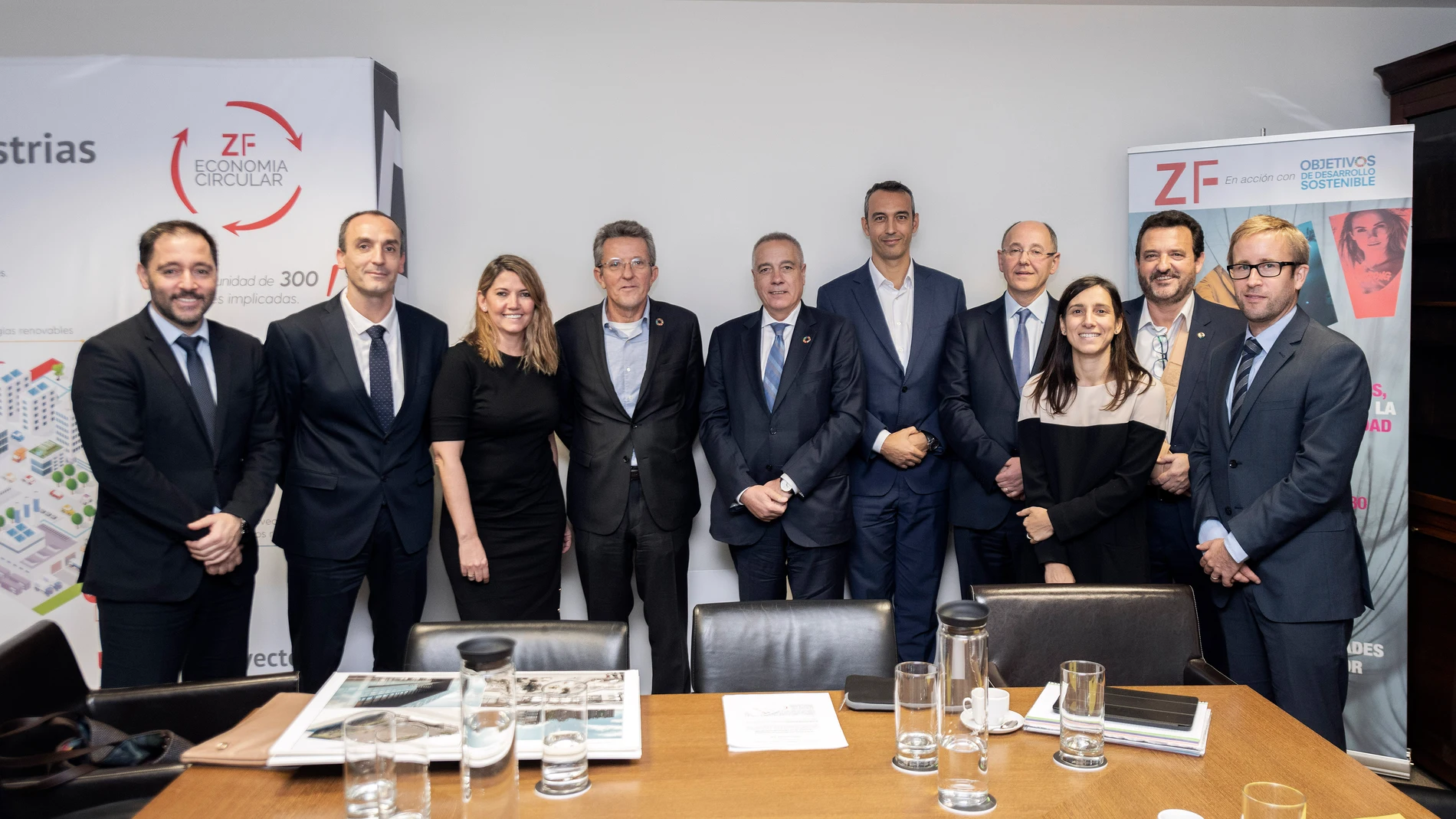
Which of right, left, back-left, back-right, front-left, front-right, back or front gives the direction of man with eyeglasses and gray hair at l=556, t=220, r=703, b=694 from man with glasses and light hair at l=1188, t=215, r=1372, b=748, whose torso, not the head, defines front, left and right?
front-right

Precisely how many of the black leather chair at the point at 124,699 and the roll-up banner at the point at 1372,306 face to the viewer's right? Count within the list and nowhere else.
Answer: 1

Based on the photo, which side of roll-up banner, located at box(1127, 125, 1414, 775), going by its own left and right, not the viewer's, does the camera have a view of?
front

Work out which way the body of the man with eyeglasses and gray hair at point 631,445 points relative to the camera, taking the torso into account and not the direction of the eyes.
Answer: toward the camera

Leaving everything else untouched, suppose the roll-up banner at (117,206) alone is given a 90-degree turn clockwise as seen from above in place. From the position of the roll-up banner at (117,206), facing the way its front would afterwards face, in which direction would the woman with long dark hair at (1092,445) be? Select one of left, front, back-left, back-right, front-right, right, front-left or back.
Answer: back-left

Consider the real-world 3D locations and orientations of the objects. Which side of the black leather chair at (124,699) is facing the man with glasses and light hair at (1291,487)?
front

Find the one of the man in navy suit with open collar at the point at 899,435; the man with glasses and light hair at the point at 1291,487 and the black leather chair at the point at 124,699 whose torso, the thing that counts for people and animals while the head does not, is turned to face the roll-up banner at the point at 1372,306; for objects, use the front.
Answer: the black leather chair

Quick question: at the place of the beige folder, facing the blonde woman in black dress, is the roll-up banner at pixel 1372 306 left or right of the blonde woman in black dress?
right

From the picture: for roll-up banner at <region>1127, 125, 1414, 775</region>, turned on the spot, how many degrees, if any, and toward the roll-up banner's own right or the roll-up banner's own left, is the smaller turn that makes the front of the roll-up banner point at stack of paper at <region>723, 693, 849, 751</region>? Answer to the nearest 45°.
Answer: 0° — it already faces it

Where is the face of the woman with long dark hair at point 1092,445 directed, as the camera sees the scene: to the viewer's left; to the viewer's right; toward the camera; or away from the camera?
toward the camera

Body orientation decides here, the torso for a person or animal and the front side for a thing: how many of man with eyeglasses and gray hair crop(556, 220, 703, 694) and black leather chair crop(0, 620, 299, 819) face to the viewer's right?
1

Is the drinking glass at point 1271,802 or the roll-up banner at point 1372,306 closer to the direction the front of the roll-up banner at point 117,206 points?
the drinking glass

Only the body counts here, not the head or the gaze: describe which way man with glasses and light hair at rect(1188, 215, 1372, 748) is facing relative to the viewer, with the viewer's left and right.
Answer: facing the viewer and to the left of the viewer

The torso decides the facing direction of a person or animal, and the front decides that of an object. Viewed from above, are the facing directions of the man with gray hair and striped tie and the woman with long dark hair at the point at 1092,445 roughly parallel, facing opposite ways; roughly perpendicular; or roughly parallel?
roughly parallel

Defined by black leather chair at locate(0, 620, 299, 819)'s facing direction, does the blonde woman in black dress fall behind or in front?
in front

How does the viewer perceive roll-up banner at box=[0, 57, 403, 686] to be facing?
facing the viewer

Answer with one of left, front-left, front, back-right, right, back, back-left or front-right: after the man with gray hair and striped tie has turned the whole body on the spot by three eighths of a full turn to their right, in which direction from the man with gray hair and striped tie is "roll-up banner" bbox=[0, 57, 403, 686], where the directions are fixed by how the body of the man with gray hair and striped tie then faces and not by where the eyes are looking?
front-left

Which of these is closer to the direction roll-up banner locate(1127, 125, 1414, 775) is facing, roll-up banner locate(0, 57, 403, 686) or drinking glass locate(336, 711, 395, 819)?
the drinking glass
